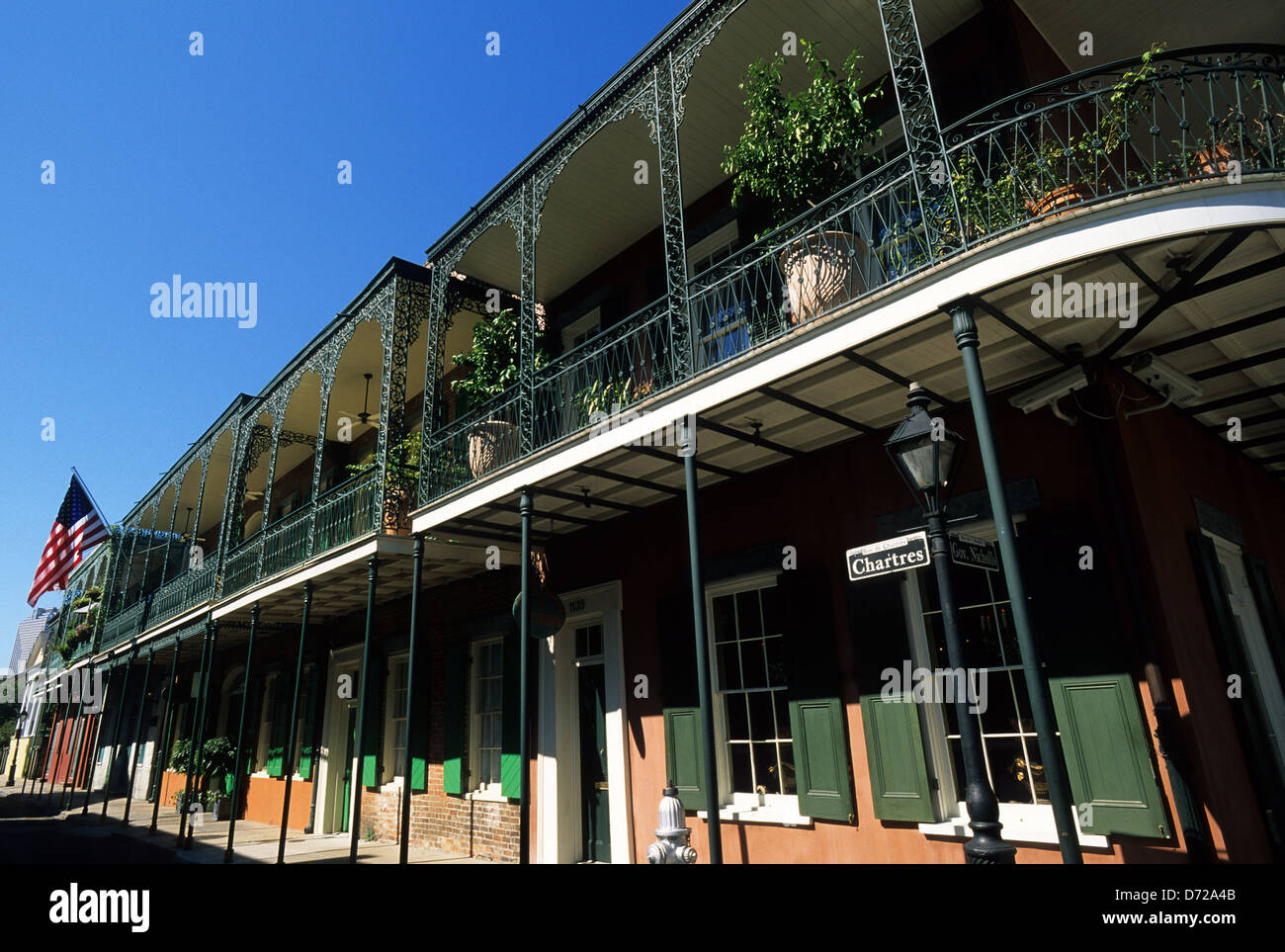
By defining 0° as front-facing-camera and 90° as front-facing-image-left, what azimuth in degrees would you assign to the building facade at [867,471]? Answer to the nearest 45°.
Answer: approximately 45°

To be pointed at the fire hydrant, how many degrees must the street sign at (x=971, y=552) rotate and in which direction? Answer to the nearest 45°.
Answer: approximately 180°

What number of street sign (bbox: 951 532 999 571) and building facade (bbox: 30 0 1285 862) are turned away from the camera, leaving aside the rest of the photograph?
0

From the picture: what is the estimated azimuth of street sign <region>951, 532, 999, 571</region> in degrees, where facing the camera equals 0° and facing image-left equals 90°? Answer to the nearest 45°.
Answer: approximately 315°

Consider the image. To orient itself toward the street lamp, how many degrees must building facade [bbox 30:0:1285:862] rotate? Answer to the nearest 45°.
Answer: approximately 45° to its left

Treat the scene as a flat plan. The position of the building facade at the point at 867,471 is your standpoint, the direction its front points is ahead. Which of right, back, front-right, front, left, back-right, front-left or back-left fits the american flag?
right

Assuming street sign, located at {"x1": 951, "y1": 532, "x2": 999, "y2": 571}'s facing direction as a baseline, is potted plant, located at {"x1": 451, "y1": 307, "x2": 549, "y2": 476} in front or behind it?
behind

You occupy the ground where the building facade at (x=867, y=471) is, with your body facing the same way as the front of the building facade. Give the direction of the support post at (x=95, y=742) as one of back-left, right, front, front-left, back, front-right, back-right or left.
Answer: right

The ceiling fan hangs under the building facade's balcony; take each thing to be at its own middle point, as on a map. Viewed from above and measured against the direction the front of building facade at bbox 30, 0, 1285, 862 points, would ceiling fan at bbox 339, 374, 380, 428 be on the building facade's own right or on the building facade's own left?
on the building facade's own right

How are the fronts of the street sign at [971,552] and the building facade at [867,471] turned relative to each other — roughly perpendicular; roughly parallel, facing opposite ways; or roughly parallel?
roughly perpendicular
